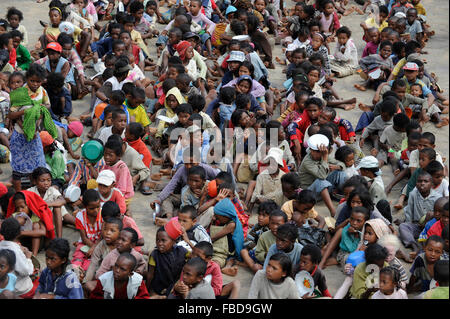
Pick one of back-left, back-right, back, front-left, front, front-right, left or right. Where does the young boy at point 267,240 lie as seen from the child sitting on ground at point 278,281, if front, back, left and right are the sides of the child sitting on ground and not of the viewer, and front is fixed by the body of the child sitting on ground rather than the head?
back-right

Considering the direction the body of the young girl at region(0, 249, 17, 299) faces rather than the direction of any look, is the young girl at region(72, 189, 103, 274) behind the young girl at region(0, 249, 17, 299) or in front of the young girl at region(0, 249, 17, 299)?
behind

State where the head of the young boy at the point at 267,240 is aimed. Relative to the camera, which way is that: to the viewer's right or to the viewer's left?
to the viewer's left

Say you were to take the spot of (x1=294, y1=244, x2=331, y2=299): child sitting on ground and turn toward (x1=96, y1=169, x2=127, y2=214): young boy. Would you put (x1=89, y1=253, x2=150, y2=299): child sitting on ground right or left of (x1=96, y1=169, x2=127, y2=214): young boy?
left

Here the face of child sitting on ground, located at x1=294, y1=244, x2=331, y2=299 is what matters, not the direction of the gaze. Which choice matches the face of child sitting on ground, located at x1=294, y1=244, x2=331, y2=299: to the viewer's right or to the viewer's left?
to the viewer's left

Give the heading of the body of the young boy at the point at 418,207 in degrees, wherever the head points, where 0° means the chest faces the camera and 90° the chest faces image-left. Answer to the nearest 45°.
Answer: approximately 45°

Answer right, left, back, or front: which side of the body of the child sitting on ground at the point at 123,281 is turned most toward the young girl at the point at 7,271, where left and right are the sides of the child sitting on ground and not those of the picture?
right

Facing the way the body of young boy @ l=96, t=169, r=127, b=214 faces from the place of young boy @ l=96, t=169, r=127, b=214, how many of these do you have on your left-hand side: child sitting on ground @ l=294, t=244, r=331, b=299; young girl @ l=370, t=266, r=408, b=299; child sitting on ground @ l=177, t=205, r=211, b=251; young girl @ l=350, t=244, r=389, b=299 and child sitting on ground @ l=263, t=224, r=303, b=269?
5

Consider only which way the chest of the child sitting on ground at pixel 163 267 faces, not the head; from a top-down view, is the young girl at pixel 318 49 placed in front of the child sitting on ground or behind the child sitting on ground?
behind

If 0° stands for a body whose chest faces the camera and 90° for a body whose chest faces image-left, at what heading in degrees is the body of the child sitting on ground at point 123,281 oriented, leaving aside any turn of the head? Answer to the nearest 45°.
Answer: approximately 0°

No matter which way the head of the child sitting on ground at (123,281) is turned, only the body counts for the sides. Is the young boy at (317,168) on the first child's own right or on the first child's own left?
on the first child's own left

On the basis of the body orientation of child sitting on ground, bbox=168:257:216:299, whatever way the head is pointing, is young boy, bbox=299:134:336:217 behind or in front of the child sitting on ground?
behind
